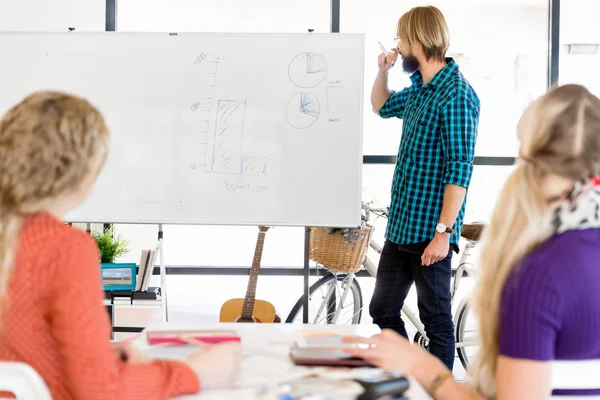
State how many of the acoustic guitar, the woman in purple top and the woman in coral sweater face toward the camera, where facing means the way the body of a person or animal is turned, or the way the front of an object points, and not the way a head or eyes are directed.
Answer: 1

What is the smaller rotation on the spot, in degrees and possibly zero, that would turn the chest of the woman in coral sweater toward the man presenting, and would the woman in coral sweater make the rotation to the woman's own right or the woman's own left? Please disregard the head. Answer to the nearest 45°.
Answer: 0° — they already face them

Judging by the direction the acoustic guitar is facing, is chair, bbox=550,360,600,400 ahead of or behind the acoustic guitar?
ahead

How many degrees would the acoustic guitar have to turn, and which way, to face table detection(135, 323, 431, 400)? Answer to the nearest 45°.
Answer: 0° — it already faces it

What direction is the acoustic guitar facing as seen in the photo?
toward the camera

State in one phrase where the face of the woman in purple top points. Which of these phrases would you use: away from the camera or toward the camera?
away from the camera

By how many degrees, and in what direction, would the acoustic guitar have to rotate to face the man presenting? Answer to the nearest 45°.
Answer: approximately 45° to its left

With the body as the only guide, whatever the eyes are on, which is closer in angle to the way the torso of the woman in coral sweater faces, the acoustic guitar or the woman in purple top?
the acoustic guitar

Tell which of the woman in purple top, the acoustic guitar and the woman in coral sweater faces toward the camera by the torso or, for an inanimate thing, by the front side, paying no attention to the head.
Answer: the acoustic guitar

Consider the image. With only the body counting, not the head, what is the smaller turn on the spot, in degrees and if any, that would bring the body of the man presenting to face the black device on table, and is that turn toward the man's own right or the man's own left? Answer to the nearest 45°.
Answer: approximately 45° to the man's own left

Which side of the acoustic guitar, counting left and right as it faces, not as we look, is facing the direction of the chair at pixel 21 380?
front

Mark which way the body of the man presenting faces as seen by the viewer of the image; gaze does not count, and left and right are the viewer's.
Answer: facing the viewer and to the left of the viewer

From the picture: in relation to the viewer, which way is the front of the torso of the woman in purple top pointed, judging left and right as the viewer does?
facing away from the viewer and to the left of the viewer

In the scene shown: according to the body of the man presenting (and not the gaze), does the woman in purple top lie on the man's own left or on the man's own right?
on the man's own left

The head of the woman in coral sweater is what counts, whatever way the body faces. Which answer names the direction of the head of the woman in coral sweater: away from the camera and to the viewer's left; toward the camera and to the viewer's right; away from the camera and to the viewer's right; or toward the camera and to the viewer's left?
away from the camera and to the viewer's right

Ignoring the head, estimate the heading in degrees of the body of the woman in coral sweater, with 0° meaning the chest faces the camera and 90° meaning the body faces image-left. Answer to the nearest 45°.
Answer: approximately 225°

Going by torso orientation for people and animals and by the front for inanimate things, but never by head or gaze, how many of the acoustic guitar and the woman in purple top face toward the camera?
1

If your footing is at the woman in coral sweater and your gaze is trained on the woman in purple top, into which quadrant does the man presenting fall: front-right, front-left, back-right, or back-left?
front-left
